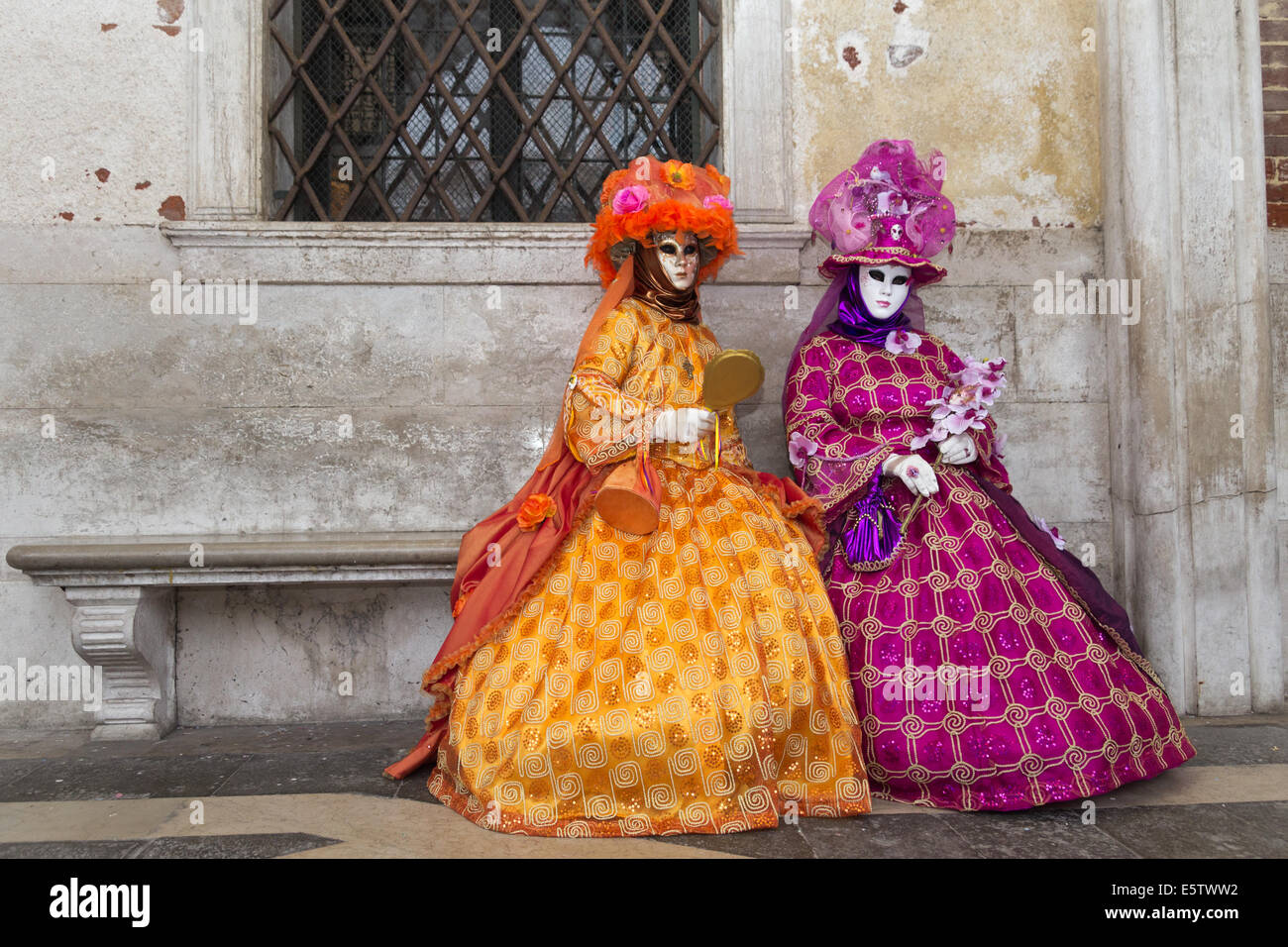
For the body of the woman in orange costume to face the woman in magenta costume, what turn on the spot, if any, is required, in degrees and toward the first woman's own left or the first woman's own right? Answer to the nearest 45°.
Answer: approximately 45° to the first woman's own left

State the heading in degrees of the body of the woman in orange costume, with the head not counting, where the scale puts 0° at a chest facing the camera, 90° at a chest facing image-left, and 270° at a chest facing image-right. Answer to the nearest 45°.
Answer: approximately 315°

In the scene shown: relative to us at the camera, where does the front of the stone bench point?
facing the viewer

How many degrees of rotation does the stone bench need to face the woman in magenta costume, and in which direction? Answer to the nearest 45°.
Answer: approximately 45° to its left

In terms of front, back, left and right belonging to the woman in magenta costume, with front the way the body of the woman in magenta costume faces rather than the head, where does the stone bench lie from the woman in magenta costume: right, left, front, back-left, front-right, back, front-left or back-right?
back-right

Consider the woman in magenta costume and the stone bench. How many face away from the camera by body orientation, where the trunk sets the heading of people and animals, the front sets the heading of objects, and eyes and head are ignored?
0
